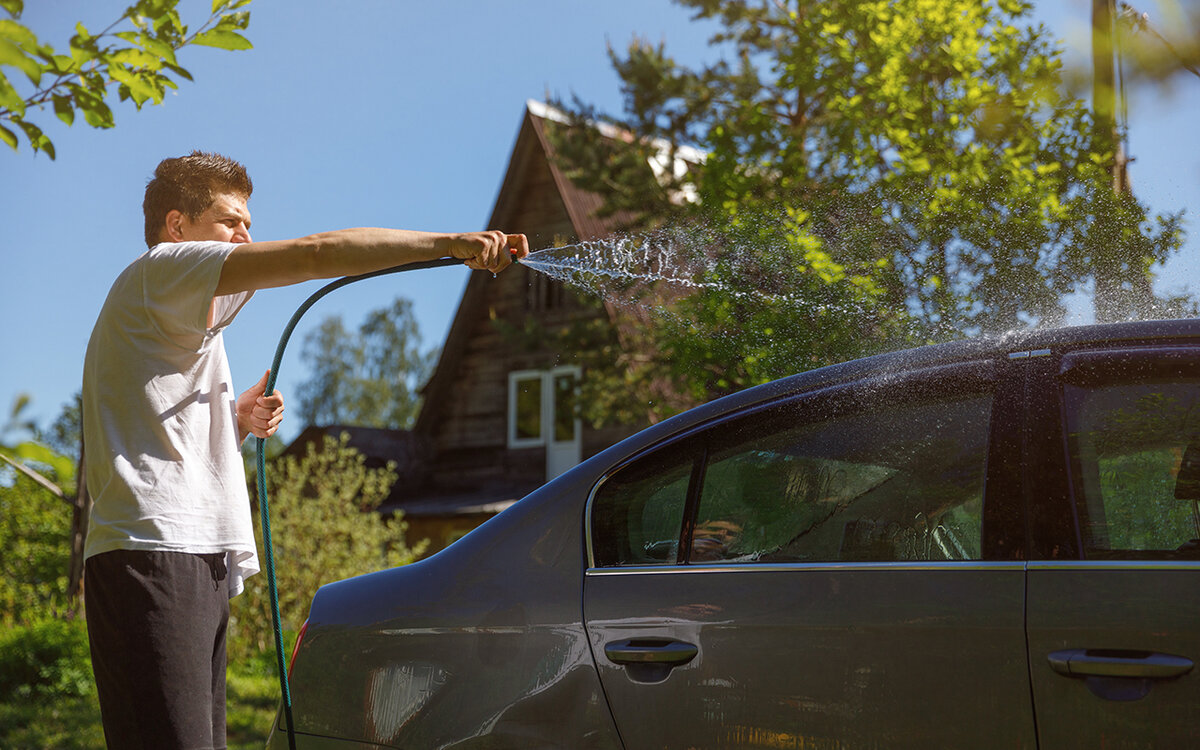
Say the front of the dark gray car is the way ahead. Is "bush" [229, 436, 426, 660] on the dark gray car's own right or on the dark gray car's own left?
on the dark gray car's own left

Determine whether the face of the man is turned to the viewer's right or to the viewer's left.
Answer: to the viewer's right

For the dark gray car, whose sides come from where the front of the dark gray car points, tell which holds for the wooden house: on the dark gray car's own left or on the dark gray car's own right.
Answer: on the dark gray car's own left

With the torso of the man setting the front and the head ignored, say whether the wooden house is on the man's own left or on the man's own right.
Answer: on the man's own left

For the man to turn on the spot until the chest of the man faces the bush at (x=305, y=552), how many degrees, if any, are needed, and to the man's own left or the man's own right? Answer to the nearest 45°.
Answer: approximately 90° to the man's own left

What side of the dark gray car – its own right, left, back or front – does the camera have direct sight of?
right

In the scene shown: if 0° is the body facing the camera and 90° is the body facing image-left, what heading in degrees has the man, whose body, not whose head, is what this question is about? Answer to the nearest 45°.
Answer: approximately 270°

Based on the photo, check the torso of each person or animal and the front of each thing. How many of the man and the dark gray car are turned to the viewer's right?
2

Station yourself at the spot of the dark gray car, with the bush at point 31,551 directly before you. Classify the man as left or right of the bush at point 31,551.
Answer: left
